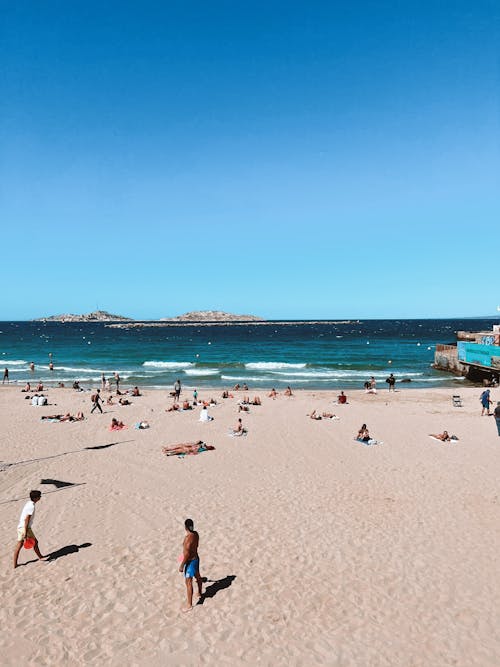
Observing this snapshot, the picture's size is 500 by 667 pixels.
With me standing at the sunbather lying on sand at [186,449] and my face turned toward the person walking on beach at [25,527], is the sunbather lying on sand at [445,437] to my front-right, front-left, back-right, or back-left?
back-left

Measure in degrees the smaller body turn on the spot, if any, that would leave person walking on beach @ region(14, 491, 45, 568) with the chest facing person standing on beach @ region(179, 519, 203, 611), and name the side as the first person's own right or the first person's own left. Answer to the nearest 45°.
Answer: approximately 45° to the first person's own right

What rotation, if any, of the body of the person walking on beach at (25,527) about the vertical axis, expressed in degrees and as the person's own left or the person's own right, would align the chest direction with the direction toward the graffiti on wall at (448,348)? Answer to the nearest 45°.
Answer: approximately 45° to the person's own left

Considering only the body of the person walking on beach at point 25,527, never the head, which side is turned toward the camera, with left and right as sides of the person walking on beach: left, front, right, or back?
right

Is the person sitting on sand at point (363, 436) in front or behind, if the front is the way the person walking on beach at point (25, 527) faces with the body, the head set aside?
in front

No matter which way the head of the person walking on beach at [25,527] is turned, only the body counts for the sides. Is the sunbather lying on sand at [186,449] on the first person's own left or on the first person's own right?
on the first person's own left
